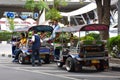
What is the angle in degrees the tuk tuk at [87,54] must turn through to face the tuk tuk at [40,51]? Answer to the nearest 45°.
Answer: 0° — it already faces it

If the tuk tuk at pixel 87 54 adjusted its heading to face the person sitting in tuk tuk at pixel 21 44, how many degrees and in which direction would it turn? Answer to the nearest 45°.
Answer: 0° — it already faces them
